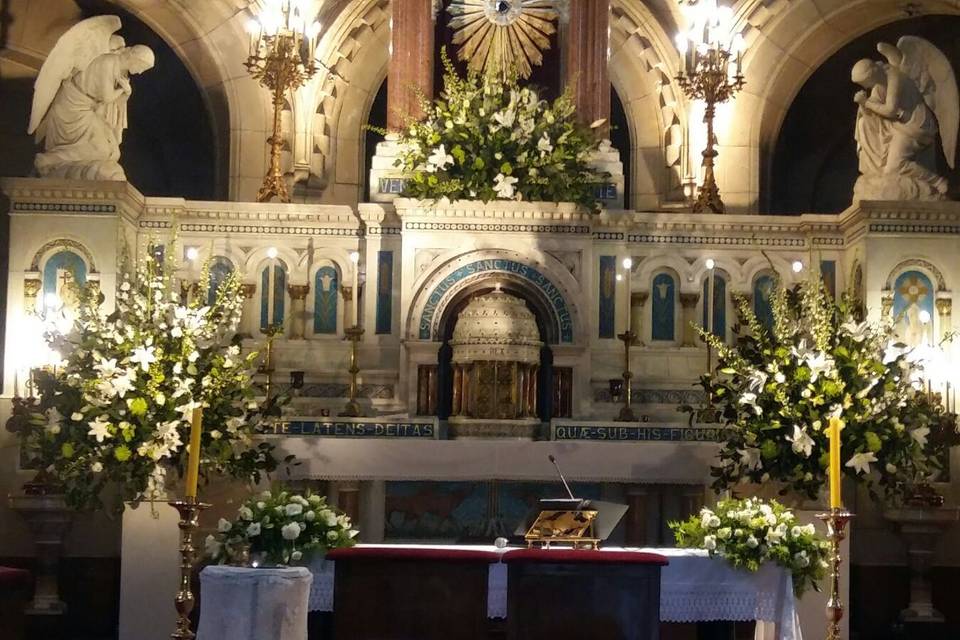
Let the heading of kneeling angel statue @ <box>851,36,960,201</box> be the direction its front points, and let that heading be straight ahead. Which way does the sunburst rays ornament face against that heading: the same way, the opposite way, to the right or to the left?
to the left

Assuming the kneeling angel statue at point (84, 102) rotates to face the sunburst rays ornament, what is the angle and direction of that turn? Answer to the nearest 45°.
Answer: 0° — it already faces it

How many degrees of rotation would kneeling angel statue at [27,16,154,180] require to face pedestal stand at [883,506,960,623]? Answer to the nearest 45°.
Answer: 0° — it already faces it

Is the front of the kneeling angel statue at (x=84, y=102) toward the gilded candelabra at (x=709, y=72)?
yes

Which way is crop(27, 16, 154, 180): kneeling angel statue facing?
to the viewer's right

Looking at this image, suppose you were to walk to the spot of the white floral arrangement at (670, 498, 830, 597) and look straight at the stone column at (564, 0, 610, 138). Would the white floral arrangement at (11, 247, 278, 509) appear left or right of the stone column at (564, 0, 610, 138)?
left

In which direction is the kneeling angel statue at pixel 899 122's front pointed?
to the viewer's left

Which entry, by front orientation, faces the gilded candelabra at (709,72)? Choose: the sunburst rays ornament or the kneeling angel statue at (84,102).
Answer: the kneeling angel statue

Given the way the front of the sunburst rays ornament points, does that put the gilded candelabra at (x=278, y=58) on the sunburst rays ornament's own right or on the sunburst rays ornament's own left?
on the sunburst rays ornament's own right
